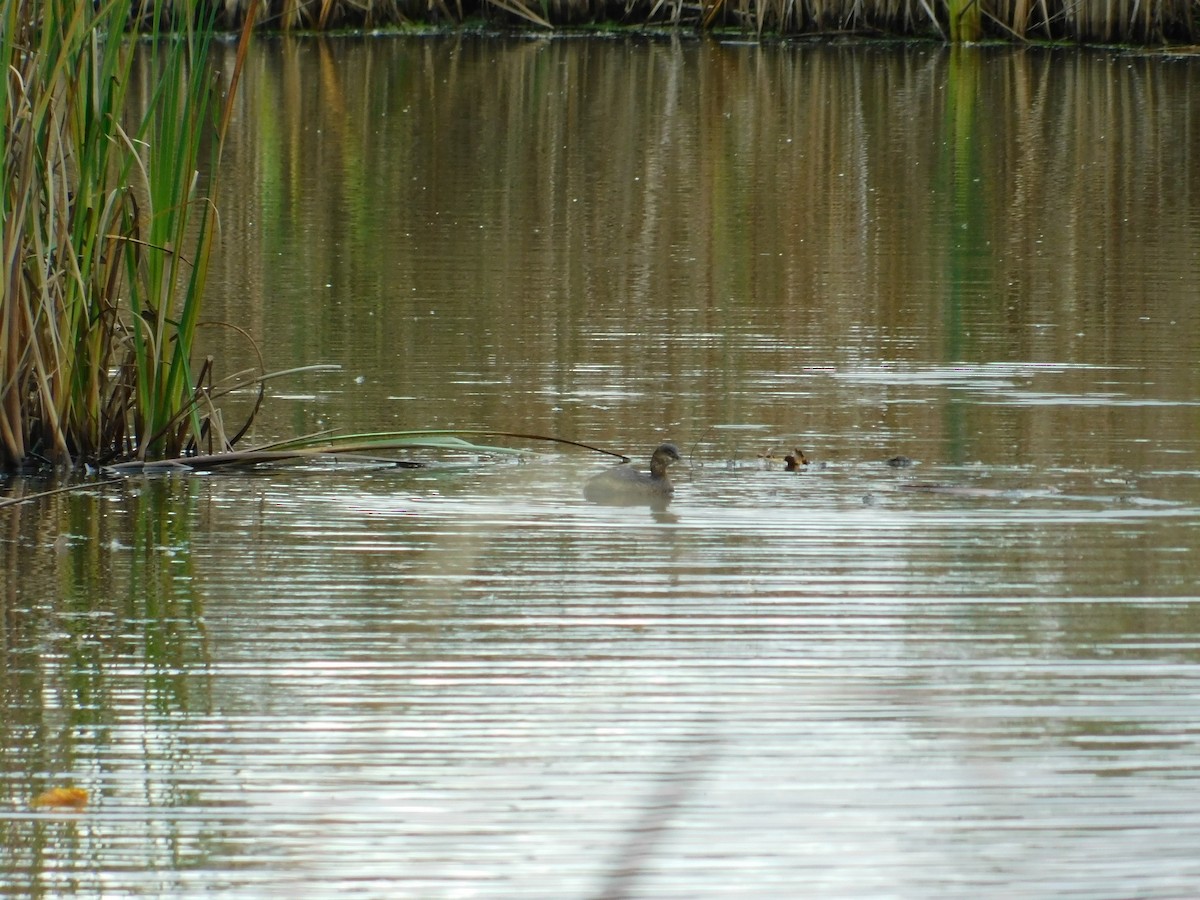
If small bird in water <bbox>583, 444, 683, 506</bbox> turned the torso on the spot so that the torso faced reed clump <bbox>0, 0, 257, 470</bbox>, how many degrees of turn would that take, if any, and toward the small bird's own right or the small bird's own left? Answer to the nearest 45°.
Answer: approximately 180°

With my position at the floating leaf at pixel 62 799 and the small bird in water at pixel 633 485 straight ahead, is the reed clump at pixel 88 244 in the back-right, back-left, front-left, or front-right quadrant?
front-left

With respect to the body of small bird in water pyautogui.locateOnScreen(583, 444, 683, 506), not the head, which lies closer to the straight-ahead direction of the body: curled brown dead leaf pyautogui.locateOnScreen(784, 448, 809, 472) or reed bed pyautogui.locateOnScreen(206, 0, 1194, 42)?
the curled brown dead leaf

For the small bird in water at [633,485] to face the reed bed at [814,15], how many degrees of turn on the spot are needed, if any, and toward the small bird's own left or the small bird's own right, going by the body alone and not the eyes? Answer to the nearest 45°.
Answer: approximately 90° to the small bird's own left

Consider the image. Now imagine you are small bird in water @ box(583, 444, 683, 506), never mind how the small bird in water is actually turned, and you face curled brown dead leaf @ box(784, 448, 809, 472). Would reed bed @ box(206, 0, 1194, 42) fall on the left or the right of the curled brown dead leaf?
left

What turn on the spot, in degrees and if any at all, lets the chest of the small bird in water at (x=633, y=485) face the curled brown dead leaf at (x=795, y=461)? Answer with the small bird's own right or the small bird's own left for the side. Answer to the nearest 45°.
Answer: approximately 45° to the small bird's own left

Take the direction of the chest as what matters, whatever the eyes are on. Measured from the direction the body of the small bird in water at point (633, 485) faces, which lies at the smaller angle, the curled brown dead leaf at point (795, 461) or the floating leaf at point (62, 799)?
the curled brown dead leaf

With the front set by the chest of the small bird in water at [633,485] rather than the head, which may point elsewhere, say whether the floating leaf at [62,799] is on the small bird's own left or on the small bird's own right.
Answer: on the small bird's own right

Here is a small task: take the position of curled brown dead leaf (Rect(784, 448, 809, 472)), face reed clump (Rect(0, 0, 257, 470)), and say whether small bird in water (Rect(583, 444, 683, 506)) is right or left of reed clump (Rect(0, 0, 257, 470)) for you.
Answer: left

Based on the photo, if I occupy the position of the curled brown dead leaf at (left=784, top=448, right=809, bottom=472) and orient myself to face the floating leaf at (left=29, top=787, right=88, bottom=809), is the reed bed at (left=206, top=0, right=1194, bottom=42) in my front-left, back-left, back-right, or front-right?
back-right

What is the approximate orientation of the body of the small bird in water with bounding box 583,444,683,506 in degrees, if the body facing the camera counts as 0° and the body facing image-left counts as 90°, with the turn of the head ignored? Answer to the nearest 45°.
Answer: approximately 270°

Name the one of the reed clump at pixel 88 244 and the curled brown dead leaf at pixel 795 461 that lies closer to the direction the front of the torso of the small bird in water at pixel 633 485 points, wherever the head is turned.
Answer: the curled brown dead leaf

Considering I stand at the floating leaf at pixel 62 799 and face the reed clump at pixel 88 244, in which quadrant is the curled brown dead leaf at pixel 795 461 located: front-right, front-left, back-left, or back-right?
front-right
